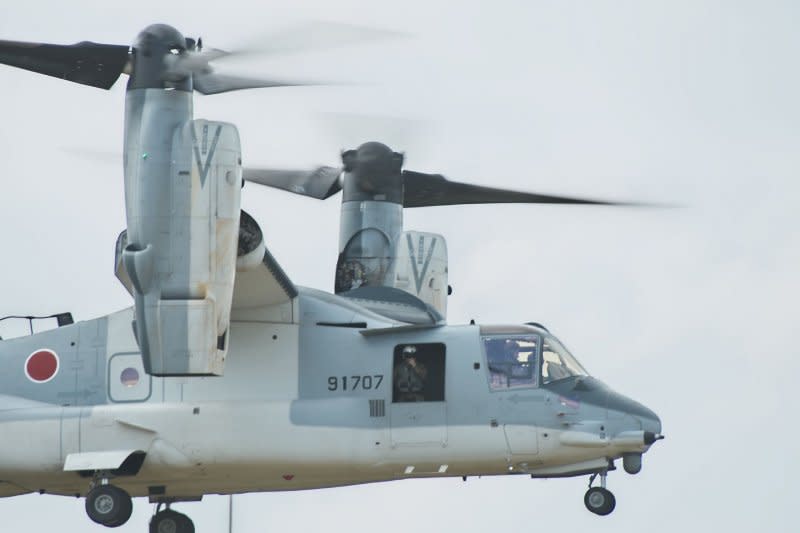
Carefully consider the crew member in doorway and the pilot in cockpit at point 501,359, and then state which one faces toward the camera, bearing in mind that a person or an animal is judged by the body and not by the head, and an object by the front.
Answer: the crew member in doorway

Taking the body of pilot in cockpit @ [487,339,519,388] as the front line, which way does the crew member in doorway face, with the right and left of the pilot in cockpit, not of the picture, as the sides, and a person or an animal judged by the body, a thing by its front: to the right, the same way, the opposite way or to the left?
to the right

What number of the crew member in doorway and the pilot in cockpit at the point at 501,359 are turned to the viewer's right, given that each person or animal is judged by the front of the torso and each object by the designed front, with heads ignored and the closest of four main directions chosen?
1

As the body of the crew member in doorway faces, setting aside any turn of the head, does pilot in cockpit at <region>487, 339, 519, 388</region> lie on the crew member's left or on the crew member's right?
on the crew member's left

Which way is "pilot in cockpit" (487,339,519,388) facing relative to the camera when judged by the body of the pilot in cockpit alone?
to the viewer's right

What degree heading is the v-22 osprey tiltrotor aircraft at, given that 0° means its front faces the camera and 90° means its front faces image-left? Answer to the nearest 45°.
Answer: approximately 270°

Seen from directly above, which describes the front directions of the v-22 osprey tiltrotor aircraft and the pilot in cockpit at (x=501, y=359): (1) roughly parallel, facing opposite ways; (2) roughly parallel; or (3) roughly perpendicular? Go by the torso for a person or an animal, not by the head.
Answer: roughly parallel

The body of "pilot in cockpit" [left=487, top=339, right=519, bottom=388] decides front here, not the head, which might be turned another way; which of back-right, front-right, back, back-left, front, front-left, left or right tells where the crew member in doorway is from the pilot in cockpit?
back

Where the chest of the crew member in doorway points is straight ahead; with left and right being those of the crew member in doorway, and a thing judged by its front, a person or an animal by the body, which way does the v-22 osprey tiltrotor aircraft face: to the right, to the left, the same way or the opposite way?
to the left

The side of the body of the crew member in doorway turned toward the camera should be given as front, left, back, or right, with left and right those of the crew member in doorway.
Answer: front
